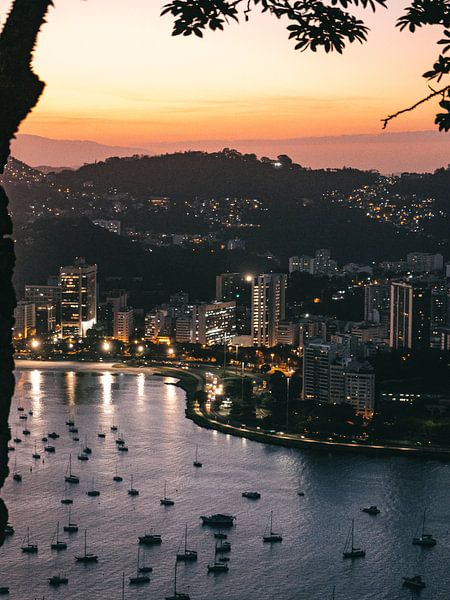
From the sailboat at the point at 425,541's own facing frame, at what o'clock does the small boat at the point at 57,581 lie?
The small boat is roughly at 11 o'clock from the sailboat.

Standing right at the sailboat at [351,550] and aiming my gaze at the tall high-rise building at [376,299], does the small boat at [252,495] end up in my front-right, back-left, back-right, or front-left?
front-left

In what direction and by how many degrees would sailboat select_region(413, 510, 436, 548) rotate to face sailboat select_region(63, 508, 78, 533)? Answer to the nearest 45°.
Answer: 0° — it already faces it

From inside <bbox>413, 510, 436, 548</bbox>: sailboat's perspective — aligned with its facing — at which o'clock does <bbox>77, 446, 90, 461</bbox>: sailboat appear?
<bbox>77, 446, 90, 461</bbox>: sailboat is roughly at 1 o'clock from <bbox>413, 510, 436, 548</bbox>: sailboat.

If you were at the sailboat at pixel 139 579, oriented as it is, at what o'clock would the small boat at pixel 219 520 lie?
The small boat is roughly at 4 o'clock from the sailboat.

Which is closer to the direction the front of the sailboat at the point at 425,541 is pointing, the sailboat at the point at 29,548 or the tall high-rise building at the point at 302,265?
the sailboat

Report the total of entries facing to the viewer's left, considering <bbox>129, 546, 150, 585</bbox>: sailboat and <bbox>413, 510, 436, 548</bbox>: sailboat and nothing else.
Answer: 2

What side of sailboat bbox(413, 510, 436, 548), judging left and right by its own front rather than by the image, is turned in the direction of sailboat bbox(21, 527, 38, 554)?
front

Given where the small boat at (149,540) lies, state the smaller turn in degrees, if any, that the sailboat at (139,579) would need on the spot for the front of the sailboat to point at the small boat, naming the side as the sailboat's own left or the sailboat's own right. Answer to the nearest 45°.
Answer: approximately 90° to the sailboat's own right

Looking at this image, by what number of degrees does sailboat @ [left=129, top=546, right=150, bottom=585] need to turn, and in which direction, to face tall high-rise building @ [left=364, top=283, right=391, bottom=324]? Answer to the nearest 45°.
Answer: approximately 90° to its right

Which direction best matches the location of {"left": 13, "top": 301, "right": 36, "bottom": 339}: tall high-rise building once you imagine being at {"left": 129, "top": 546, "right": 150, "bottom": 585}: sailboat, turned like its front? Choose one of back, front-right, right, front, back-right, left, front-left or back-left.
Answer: right

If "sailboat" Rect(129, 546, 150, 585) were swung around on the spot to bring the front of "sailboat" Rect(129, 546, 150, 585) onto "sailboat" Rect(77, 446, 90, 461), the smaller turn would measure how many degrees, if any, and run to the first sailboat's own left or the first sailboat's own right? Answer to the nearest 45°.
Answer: approximately 90° to the first sailboat's own right

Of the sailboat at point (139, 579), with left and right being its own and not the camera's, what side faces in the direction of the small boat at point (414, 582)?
back

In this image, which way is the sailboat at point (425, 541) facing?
to the viewer's left

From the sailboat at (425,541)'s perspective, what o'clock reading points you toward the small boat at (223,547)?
The small boat is roughly at 11 o'clock from the sailboat.

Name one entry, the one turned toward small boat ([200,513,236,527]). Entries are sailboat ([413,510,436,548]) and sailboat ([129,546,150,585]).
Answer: sailboat ([413,510,436,548])

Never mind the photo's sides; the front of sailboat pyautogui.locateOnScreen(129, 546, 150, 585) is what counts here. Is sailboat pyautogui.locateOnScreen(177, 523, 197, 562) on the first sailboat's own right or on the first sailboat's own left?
on the first sailboat's own right

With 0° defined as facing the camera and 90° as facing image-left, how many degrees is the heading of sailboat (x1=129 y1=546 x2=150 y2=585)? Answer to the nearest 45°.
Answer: approximately 90°

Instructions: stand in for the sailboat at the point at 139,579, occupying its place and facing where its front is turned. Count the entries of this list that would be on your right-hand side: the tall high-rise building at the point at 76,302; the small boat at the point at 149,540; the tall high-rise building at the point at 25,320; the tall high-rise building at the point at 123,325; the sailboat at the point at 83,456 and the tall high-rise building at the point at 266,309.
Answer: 6
